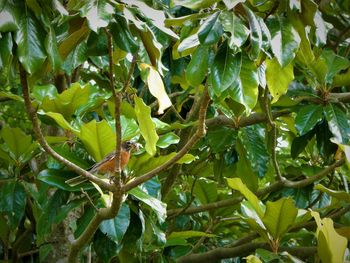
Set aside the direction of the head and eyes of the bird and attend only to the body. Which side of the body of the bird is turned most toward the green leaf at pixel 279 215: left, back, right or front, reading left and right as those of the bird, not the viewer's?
front

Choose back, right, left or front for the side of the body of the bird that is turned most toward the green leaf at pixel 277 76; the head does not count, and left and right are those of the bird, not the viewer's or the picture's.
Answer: front

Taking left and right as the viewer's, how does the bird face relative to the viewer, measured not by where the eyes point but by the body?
facing to the right of the viewer

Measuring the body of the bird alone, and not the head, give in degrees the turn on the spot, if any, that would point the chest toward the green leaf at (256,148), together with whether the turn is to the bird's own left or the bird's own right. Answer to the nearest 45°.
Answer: approximately 45° to the bird's own left
